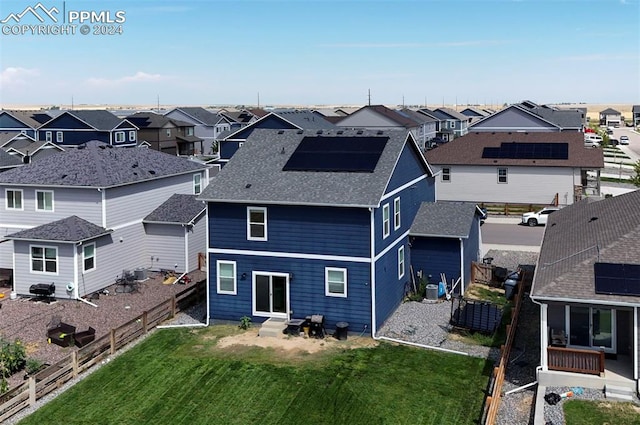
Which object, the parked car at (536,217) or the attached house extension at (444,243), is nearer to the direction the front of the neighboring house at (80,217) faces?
the parked car

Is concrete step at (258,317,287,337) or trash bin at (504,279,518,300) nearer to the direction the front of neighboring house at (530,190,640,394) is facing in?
the trash bin

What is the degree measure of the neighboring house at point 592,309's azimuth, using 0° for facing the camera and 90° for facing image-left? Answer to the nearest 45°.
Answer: approximately 180°

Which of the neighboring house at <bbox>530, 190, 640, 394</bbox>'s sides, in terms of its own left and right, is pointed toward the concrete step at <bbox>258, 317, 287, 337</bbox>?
left

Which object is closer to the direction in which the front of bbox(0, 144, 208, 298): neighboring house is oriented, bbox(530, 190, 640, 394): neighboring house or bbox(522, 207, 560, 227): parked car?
the parked car

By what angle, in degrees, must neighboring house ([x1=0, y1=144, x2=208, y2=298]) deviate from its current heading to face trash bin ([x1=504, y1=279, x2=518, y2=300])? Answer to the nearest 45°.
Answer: approximately 90° to its right

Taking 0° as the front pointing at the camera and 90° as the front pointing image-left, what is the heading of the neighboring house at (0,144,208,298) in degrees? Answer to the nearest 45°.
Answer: approximately 225°

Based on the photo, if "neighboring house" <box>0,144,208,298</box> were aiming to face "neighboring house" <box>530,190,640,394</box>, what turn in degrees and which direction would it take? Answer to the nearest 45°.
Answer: approximately 90° to its right

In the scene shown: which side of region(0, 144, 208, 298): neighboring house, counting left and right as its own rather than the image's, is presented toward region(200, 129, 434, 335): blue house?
right

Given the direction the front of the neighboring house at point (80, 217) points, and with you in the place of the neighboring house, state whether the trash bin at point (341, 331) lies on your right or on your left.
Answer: on your right
